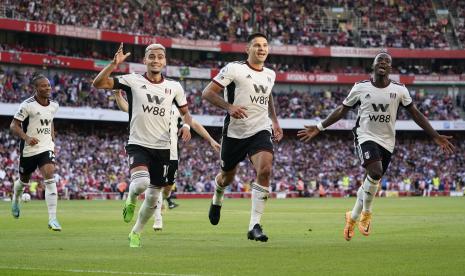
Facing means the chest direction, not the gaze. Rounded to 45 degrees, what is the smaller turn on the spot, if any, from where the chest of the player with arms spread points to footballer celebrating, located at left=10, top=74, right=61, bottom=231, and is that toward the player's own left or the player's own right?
approximately 90° to the player's own right

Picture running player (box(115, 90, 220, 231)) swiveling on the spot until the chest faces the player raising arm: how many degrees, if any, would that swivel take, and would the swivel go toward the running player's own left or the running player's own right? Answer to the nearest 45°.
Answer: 0° — they already face them

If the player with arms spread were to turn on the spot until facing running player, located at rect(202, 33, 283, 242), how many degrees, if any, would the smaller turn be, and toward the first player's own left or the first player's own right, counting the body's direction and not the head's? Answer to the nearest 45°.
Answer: approximately 45° to the first player's own right

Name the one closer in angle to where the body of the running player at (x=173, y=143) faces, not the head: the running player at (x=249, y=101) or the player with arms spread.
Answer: the running player

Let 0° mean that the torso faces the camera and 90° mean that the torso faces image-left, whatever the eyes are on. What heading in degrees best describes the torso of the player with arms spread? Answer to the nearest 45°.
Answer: approximately 0°

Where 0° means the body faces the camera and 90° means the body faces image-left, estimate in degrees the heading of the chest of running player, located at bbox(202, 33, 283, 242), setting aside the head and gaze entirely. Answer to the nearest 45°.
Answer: approximately 315°

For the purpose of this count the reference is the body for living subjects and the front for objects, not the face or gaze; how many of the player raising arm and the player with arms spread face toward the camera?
2

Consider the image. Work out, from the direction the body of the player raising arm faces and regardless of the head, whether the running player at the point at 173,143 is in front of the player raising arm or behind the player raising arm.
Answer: behind

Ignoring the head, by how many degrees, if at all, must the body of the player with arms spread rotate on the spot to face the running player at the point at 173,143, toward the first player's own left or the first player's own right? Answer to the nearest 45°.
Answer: approximately 90° to the first player's own right
